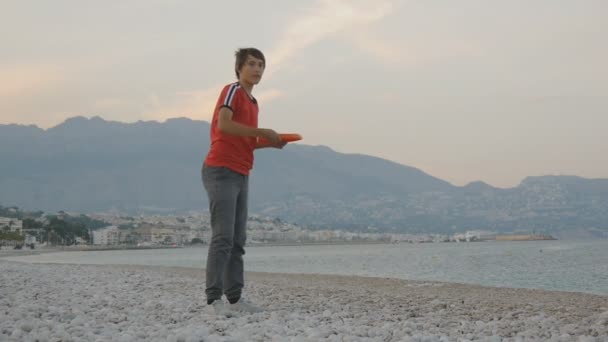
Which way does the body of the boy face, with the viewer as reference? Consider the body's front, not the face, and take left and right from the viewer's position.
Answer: facing the viewer and to the right of the viewer

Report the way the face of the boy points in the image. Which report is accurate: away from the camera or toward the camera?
toward the camera
